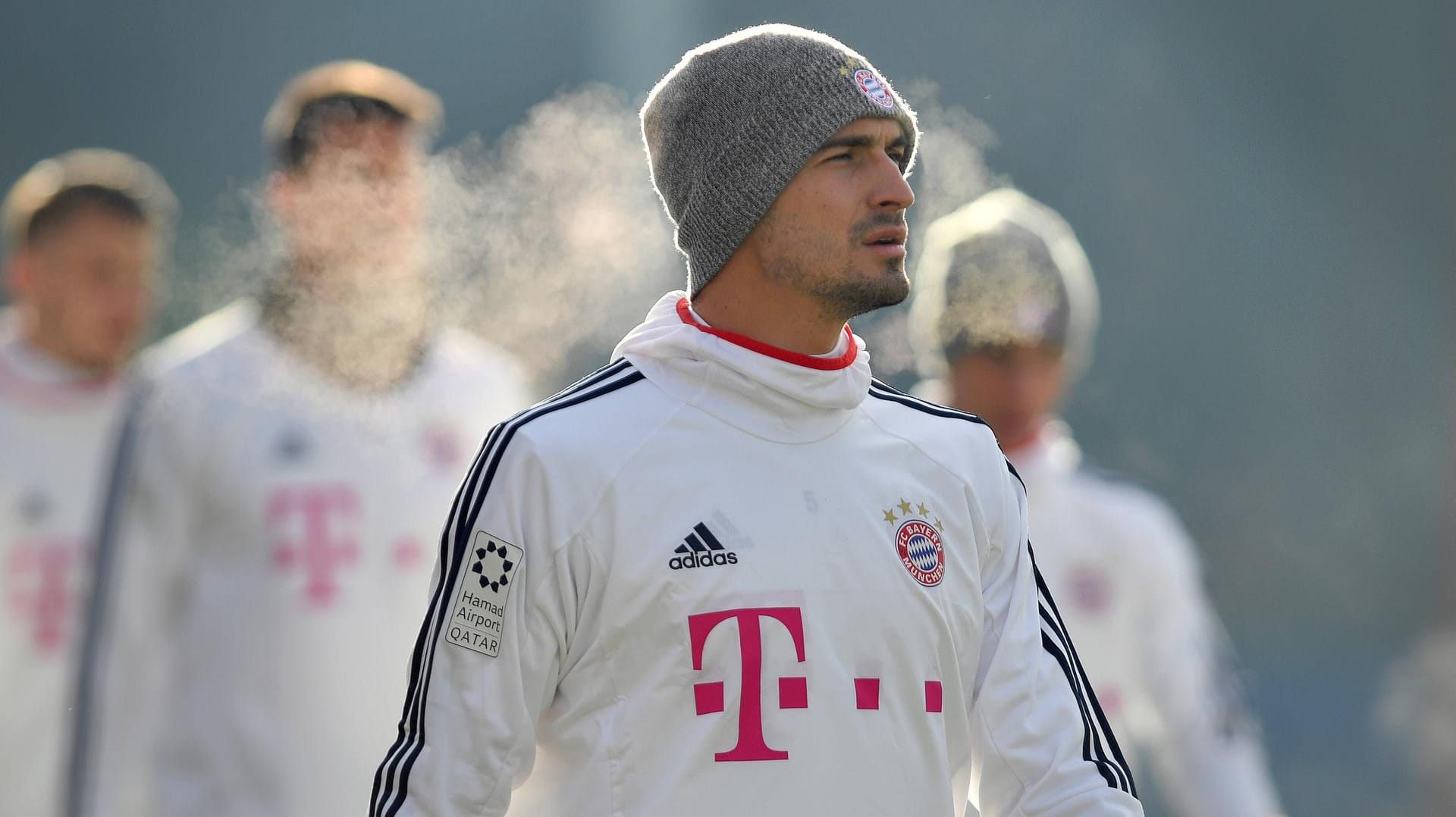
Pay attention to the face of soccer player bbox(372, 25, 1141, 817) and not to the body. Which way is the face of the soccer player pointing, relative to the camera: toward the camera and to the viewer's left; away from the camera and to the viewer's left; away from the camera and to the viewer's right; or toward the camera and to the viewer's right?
toward the camera and to the viewer's right

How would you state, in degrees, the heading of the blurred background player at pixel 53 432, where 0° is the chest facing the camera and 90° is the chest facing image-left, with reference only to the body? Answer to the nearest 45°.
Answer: approximately 315°

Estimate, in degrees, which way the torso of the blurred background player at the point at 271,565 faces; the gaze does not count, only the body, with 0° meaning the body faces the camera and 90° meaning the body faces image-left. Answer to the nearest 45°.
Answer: approximately 315°
